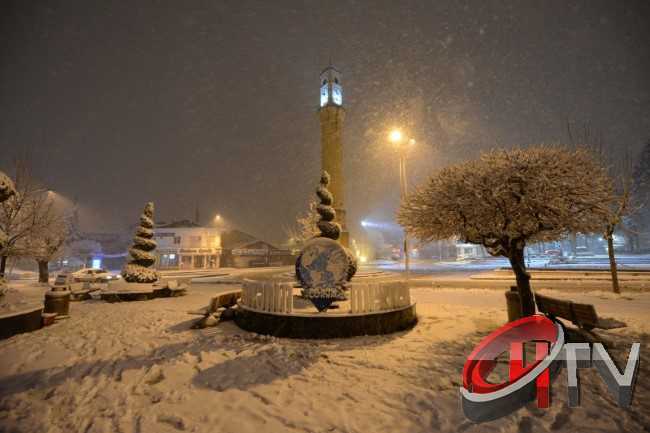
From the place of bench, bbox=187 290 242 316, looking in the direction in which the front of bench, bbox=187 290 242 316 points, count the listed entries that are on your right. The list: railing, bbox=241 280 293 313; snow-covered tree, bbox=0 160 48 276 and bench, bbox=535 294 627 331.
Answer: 1

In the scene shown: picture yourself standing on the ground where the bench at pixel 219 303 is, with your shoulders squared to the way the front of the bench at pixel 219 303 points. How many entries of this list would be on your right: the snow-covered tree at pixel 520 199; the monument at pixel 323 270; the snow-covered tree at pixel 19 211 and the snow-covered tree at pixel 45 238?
2

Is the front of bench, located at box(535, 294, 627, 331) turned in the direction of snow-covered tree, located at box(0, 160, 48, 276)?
no

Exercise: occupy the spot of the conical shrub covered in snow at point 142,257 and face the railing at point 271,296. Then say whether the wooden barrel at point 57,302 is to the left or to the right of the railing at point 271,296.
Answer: right

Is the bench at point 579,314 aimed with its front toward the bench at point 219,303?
no

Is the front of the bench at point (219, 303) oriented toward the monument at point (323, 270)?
no

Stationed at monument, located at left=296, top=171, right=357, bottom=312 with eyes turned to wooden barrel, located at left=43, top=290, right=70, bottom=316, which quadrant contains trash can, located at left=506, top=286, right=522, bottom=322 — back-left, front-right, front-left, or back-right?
back-left

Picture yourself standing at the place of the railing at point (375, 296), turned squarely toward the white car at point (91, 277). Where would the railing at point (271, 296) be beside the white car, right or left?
left

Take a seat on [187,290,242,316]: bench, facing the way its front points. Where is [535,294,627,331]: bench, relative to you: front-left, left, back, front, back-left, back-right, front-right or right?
left

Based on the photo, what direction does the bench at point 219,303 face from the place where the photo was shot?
facing the viewer and to the left of the viewer

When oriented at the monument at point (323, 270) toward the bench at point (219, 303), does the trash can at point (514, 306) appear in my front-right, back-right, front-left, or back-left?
back-left
